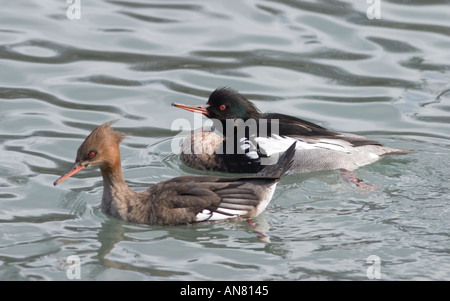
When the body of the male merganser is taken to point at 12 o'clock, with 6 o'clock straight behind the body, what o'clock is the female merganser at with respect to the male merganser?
The female merganser is roughly at 10 o'clock from the male merganser.

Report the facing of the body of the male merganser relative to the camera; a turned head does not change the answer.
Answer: to the viewer's left

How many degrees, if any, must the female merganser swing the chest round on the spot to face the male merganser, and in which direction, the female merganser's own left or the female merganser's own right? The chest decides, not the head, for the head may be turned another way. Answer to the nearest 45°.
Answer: approximately 135° to the female merganser's own right

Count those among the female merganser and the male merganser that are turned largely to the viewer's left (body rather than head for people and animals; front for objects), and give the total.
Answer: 2

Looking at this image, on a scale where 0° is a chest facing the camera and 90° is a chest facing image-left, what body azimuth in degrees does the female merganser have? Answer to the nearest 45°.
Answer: approximately 90°
